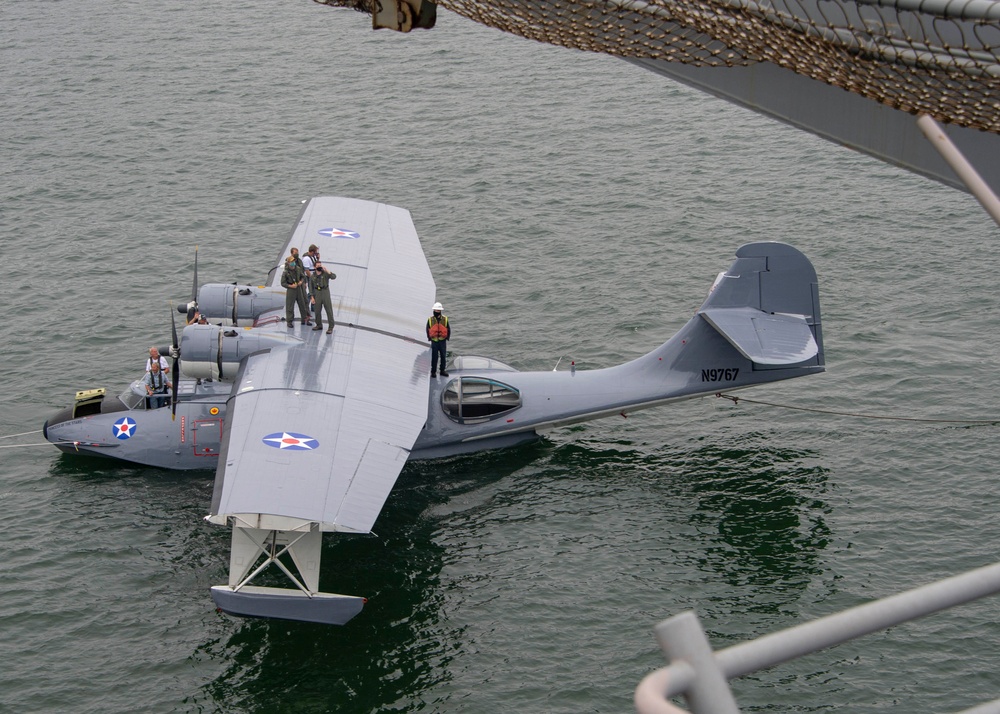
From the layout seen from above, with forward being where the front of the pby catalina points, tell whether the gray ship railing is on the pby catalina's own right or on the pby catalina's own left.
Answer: on the pby catalina's own left

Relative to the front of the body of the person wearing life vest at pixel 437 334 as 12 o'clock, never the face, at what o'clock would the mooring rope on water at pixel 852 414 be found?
The mooring rope on water is roughly at 9 o'clock from the person wearing life vest.

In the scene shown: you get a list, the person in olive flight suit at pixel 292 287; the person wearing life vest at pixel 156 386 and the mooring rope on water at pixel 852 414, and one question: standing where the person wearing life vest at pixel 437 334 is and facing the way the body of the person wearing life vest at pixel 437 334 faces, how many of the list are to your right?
2

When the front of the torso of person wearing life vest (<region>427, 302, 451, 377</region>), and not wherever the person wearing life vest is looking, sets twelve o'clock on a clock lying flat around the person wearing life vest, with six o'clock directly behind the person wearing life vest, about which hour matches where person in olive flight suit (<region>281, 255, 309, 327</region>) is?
The person in olive flight suit is roughly at 3 o'clock from the person wearing life vest.

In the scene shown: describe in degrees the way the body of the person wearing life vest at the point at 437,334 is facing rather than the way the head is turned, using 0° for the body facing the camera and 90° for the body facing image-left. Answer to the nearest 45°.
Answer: approximately 0°

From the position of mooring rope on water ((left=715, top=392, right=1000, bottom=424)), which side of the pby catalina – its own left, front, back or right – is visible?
back

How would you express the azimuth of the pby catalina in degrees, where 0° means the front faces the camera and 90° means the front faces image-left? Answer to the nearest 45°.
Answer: approximately 90°

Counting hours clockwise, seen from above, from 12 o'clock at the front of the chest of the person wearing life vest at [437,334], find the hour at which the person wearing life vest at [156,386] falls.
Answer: the person wearing life vest at [156,386] is roughly at 3 o'clock from the person wearing life vest at [437,334].
